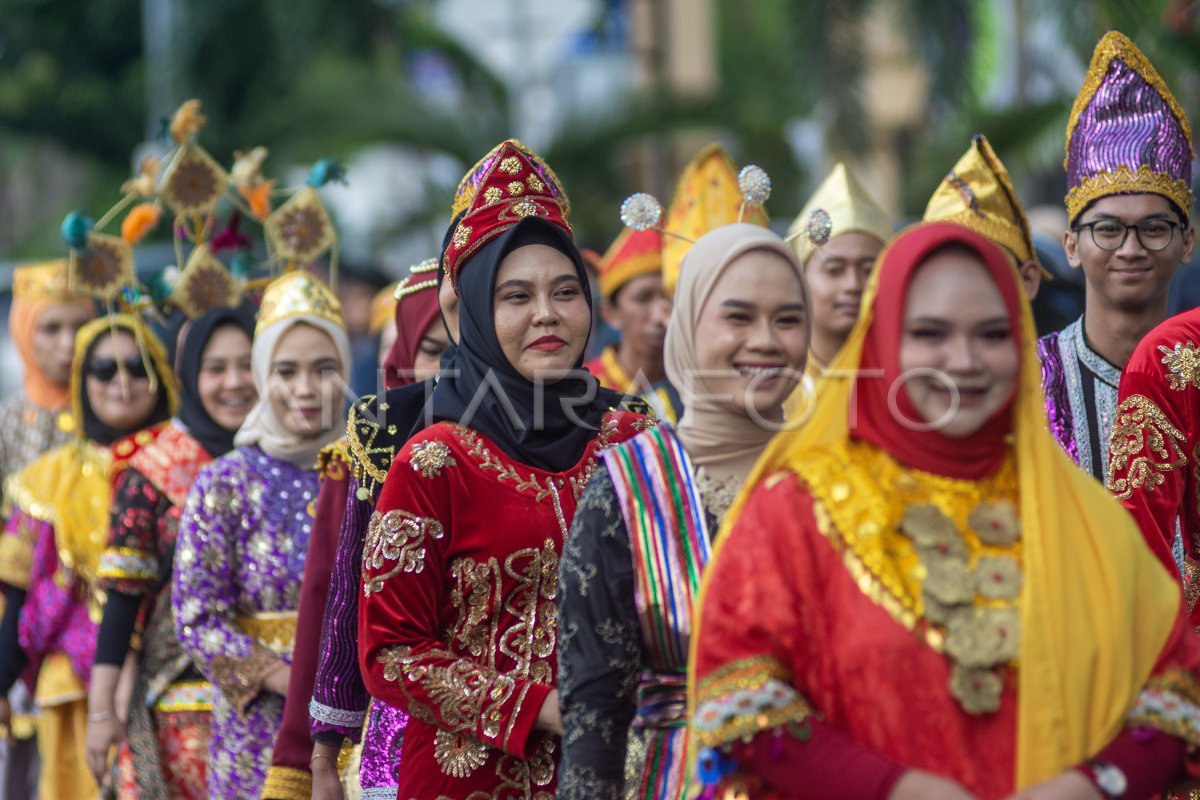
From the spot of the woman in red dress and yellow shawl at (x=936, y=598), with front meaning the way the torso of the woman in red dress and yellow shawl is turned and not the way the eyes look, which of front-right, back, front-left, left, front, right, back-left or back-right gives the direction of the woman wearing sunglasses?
back-right

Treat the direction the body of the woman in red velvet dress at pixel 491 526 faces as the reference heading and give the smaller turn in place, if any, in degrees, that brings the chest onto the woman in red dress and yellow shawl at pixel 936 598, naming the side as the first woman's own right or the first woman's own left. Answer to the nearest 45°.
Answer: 0° — they already face them

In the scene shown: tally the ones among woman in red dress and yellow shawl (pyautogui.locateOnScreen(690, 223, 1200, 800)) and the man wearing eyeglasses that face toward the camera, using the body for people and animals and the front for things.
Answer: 2

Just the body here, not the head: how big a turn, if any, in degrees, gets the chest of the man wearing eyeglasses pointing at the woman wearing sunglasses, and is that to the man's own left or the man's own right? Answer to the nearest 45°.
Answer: approximately 90° to the man's own right

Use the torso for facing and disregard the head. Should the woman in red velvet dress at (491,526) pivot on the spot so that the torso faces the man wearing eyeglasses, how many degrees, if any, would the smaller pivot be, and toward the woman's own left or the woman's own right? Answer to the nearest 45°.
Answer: approximately 45° to the woman's own left

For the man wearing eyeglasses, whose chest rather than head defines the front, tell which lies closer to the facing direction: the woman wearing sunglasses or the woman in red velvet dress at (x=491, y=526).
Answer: the woman in red velvet dress

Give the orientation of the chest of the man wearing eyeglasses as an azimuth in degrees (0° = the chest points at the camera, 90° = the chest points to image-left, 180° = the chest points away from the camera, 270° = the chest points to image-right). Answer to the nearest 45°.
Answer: approximately 0°

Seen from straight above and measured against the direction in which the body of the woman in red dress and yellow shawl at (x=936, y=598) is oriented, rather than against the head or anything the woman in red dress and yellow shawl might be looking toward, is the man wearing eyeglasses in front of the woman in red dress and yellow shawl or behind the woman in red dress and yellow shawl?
behind
